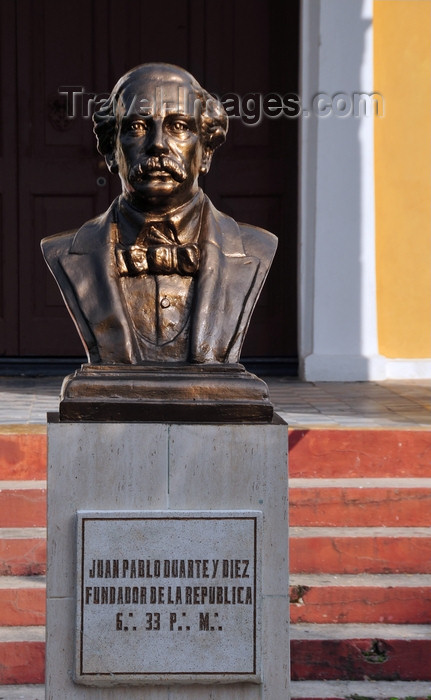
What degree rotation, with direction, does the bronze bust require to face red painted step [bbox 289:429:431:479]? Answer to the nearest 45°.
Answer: approximately 135° to its left

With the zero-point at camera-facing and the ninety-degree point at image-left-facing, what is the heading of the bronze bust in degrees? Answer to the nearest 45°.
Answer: approximately 0°

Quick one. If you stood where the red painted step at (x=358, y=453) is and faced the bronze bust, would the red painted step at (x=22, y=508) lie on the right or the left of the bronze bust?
right

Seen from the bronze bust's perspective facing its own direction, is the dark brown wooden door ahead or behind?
behind
